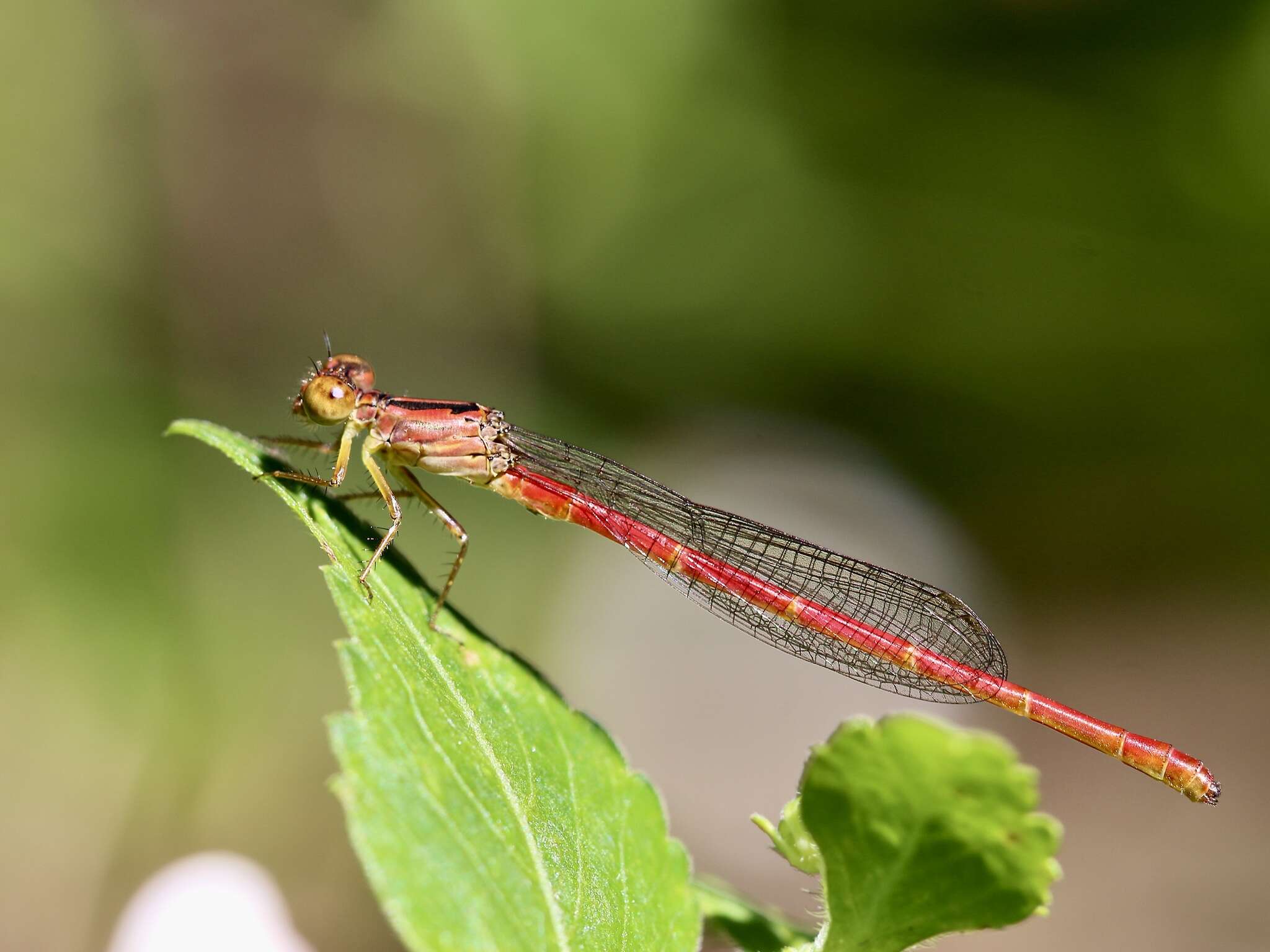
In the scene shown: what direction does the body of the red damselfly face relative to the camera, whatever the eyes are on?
to the viewer's left

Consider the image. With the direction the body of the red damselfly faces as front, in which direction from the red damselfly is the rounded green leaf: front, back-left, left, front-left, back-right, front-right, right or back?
left
